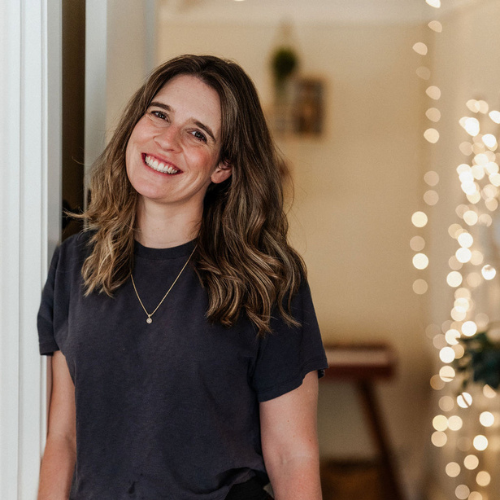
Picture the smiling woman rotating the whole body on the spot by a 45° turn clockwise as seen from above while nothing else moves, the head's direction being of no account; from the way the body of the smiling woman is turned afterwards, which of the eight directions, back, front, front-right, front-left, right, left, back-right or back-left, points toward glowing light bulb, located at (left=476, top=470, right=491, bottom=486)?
back-right

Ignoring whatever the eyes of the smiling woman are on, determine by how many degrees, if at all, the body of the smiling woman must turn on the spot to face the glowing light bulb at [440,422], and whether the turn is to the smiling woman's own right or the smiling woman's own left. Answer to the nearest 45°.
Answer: approximately 180°

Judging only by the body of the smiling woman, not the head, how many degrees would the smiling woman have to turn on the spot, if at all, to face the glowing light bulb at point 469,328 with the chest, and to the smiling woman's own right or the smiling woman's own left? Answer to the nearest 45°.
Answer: approximately 180°

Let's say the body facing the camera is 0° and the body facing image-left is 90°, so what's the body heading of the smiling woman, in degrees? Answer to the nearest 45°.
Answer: approximately 45°

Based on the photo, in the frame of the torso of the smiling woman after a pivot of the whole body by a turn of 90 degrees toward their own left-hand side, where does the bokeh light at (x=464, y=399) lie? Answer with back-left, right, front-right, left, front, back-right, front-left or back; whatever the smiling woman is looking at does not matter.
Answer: left

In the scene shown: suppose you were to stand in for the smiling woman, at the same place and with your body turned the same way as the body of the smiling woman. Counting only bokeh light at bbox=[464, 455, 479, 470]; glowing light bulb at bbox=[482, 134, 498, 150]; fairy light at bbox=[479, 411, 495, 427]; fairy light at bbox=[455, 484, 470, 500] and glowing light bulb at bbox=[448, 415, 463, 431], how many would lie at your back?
5

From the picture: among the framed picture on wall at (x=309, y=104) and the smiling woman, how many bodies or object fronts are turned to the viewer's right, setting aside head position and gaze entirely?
0

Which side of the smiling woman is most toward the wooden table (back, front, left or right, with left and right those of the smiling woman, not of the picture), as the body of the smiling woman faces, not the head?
back

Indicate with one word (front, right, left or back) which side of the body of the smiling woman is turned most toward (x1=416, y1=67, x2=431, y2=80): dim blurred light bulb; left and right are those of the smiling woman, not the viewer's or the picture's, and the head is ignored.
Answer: back

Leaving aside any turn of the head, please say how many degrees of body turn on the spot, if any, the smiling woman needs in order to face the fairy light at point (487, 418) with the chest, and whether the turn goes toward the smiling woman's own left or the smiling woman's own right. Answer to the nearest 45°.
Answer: approximately 180°
